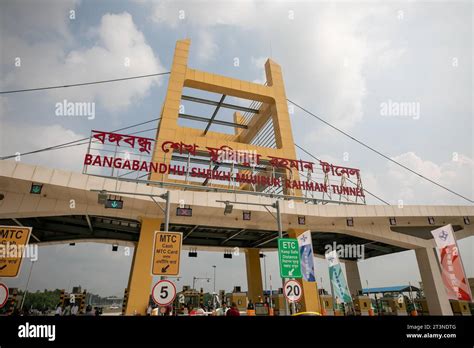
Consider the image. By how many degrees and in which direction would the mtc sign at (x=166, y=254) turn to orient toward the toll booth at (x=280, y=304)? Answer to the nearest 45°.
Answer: approximately 135° to its left

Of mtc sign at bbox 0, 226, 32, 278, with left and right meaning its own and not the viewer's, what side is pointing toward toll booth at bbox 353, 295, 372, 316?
left

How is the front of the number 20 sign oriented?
toward the camera

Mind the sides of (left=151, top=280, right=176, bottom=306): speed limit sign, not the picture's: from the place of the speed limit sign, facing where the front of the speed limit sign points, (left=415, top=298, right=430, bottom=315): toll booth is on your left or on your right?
on your left

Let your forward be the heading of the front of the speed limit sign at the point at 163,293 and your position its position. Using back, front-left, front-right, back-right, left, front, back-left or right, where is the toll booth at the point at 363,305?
back-left

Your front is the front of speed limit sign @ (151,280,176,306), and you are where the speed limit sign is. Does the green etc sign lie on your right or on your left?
on your left

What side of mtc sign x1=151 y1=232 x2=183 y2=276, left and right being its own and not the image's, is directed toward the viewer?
front

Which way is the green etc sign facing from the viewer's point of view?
toward the camera

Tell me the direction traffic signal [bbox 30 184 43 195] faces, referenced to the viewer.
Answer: facing the viewer
